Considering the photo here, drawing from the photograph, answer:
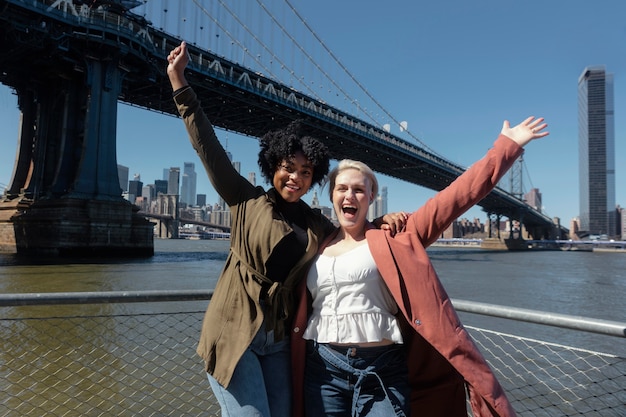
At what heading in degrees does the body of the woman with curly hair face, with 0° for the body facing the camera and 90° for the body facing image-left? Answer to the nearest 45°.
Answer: approximately 315°

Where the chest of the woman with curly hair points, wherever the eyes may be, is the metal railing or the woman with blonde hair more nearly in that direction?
the woman with blonde hair

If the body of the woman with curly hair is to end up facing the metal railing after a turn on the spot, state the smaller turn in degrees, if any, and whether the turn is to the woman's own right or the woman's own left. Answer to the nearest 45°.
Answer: approximately 180°
